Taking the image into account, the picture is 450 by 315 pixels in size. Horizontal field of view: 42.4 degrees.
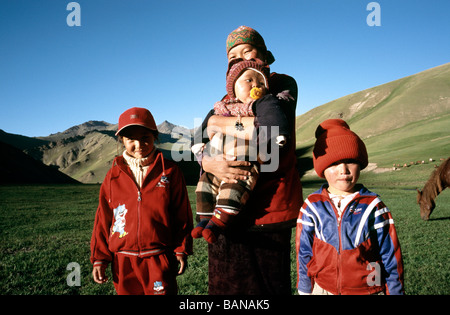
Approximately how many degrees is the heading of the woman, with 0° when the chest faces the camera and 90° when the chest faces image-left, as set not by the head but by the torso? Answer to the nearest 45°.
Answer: approximately 45°

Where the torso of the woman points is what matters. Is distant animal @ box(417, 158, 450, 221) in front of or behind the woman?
behind

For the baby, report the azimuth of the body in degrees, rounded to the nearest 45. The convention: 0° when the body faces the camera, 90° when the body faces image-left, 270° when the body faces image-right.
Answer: approximately 45°

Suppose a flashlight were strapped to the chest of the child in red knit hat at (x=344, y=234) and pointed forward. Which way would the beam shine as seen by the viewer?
toward the camera

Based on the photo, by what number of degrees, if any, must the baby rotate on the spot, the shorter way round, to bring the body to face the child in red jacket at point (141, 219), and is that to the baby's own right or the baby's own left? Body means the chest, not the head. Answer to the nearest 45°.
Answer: approximately 90° to the baby's own right

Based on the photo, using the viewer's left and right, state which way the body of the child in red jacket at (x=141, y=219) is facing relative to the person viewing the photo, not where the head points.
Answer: facing the viewer

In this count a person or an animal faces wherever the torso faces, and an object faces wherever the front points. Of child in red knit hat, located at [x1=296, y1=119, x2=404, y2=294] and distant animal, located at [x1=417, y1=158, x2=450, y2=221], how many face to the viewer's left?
1

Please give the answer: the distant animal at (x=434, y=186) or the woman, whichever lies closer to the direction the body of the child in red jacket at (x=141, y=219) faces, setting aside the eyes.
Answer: the woman

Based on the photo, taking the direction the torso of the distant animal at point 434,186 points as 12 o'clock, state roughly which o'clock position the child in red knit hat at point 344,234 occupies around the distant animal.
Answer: The child in red knit hat is roughly at 9 o'clock from the distant animal.

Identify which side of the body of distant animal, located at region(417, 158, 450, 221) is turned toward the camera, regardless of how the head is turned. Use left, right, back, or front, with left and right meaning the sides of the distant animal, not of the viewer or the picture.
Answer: left
